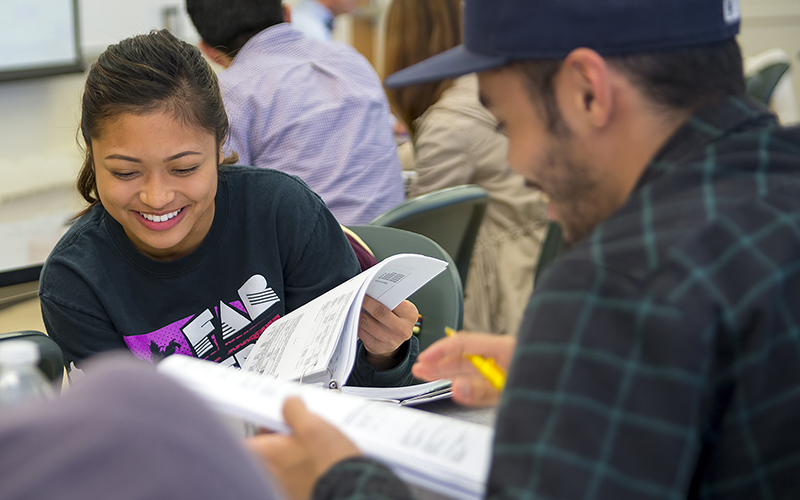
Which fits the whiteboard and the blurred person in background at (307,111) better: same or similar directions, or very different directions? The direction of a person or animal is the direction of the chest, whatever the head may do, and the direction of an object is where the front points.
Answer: very different directions

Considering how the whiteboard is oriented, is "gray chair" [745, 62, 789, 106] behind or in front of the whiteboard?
in front

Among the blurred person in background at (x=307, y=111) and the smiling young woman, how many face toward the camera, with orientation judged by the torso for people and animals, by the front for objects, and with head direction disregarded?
1

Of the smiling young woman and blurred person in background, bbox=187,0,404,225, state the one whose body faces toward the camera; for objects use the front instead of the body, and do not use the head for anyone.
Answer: the smiling young woman

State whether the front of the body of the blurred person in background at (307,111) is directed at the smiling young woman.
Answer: no

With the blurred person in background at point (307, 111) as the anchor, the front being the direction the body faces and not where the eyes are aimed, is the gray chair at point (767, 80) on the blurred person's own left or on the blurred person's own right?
on the blurred person's own right

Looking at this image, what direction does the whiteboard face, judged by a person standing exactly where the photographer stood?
facing the viewer and to the right of the viewer

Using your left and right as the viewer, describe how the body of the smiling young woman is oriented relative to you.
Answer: facing the viewer

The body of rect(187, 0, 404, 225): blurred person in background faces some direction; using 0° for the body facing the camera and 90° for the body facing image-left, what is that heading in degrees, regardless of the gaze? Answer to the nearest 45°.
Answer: approximately 135°

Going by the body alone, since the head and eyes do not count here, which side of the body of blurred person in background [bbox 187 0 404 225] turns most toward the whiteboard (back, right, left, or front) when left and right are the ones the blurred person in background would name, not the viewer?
front

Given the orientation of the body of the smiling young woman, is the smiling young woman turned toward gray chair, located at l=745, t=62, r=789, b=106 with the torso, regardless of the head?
no
